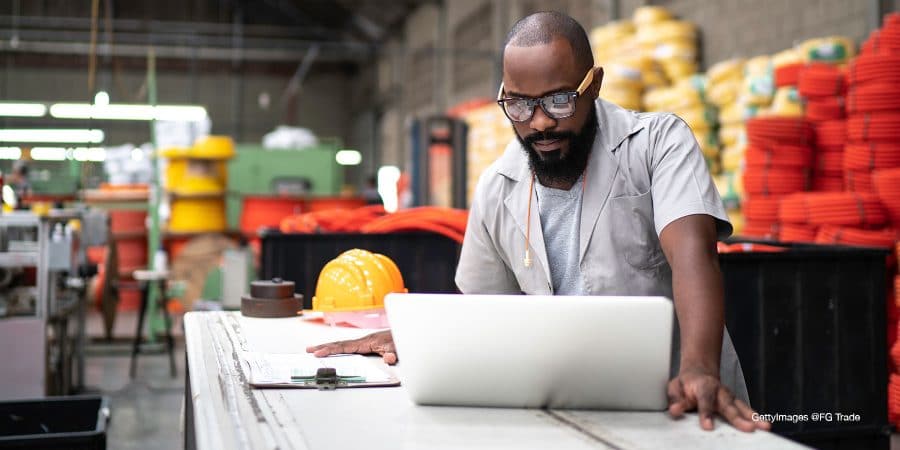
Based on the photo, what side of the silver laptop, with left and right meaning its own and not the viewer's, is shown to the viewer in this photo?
back

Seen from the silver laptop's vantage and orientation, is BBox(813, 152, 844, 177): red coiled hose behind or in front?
in front

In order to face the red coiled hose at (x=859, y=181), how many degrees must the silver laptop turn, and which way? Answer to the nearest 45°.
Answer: approximately 45° to its right

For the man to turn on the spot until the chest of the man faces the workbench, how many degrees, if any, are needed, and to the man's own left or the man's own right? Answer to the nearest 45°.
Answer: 0° — they already face it

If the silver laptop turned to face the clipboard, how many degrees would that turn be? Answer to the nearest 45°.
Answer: approximately 45° to its left

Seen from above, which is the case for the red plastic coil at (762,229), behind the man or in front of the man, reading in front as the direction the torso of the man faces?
behind

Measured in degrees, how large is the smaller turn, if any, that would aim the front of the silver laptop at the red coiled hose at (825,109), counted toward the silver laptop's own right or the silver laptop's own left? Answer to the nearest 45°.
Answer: approximately 45° to the silver laptop's own right

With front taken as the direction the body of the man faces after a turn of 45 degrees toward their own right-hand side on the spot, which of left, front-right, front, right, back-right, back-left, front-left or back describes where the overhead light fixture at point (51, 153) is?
front-right

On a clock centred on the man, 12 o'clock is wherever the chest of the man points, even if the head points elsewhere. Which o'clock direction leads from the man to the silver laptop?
The silver laptop is roughly at 11 o'clock from the man.

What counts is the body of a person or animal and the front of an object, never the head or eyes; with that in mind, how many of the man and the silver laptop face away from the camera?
1

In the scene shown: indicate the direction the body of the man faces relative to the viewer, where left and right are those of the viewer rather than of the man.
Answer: facing the viewer and to the left of the viewer

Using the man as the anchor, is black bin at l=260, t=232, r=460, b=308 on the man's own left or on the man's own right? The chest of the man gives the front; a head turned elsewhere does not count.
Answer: on the man's own right

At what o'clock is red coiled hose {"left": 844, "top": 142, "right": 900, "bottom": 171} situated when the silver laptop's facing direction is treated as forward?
The red coiled hose is roughly at 1 o'clock from the silver laptop.
